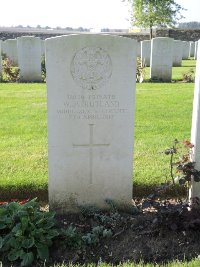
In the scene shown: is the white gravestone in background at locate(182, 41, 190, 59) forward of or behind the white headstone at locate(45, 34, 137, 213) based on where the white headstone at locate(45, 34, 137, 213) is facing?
behind

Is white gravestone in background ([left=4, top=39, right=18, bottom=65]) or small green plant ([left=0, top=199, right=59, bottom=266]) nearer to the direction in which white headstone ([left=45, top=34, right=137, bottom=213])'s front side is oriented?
the small green plant

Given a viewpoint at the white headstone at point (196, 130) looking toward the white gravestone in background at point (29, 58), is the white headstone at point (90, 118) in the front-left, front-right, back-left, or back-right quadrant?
front-left

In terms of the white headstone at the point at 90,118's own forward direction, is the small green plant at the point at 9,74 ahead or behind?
behind

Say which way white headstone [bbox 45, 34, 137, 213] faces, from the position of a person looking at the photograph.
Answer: facing the viewer

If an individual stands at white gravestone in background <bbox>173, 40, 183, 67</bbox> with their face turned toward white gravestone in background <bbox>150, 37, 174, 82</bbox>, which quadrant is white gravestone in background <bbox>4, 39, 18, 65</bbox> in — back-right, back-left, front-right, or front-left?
front-right

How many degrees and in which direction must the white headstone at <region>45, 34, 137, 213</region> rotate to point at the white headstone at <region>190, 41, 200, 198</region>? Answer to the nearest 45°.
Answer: approximately 90° to its left

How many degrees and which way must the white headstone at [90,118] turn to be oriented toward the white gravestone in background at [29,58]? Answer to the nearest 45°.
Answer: approximately 180°

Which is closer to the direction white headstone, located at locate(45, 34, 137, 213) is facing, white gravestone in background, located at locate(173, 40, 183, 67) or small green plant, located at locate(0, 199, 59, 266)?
the small green plant

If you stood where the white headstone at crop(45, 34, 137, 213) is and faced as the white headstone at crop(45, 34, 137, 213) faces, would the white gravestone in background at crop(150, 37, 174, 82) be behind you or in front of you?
behind

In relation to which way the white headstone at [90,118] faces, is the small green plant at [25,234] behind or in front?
in front
